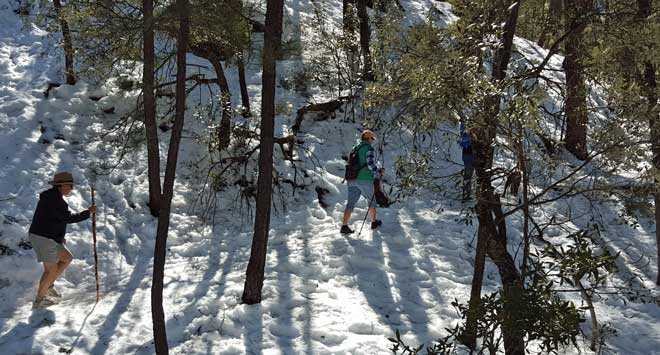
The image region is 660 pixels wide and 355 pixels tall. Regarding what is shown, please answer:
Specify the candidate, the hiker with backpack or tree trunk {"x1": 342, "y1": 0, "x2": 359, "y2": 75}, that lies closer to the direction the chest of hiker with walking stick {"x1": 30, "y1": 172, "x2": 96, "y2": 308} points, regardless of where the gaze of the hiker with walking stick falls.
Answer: the hiker with backpack

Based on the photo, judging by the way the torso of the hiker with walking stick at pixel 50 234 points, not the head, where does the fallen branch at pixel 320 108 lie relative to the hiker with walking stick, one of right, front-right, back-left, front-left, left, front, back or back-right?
front-left

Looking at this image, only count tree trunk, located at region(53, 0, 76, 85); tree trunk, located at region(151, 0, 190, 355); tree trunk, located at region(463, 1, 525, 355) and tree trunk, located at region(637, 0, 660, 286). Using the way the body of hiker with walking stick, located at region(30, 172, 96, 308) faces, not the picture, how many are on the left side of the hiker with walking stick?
1

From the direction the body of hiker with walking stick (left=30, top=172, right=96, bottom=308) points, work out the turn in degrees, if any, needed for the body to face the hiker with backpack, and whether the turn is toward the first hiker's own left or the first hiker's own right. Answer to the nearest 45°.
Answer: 0° — they already face them

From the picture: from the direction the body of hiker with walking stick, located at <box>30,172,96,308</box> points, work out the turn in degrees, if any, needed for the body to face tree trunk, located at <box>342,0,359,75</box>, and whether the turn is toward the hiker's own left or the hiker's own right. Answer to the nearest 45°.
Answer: approximately 45° to the hiker's own left

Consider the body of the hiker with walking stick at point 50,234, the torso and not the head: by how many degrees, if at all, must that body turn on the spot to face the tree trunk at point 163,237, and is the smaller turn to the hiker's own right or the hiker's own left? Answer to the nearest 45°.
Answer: approximately 45° to the hiker's own right

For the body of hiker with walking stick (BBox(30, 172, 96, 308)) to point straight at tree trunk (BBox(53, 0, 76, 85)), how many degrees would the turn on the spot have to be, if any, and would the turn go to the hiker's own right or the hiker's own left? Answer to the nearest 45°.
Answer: approximately 90° to the hiker's own left

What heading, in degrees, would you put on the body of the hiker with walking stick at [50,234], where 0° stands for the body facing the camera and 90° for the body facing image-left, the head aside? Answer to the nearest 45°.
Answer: approximately 270°

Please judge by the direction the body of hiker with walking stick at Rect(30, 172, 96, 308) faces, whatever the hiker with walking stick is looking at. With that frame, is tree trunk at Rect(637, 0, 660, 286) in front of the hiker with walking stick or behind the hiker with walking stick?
in front
